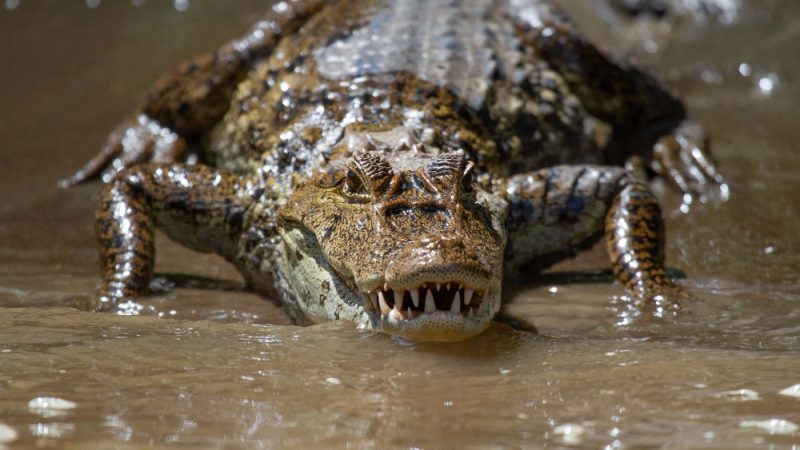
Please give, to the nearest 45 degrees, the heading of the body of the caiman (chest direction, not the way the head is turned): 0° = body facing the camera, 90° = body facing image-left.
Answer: approximately 0°

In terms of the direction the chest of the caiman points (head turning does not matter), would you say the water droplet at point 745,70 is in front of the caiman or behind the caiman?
behind

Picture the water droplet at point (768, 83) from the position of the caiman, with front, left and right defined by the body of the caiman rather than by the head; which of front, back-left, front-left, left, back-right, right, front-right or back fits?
back-left
